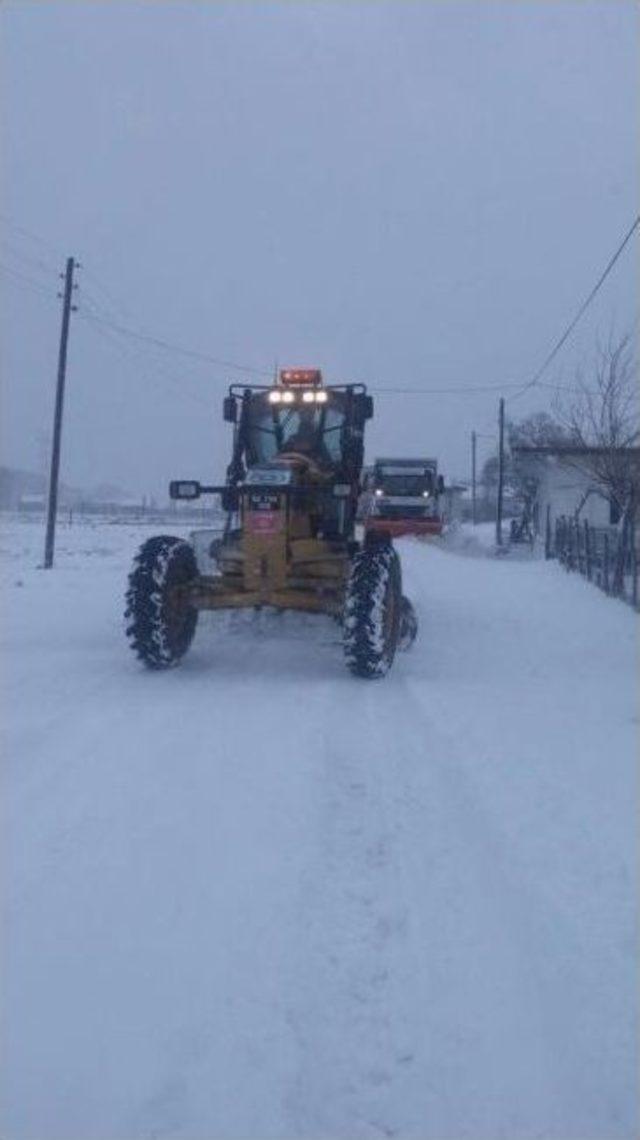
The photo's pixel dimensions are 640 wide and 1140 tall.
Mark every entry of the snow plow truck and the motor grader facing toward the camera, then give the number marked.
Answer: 2

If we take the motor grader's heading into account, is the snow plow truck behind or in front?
behind

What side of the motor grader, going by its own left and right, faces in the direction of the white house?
back

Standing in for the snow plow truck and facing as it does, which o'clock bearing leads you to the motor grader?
The motor grader is roughly at 12 o'clock from the snow plow truck.

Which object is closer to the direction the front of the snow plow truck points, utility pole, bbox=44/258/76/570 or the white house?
the utility pole

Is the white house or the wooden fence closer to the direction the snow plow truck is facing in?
the wooden fence

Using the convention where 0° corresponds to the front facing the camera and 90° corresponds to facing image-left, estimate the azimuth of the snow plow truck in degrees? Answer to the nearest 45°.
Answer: approximately 0°
